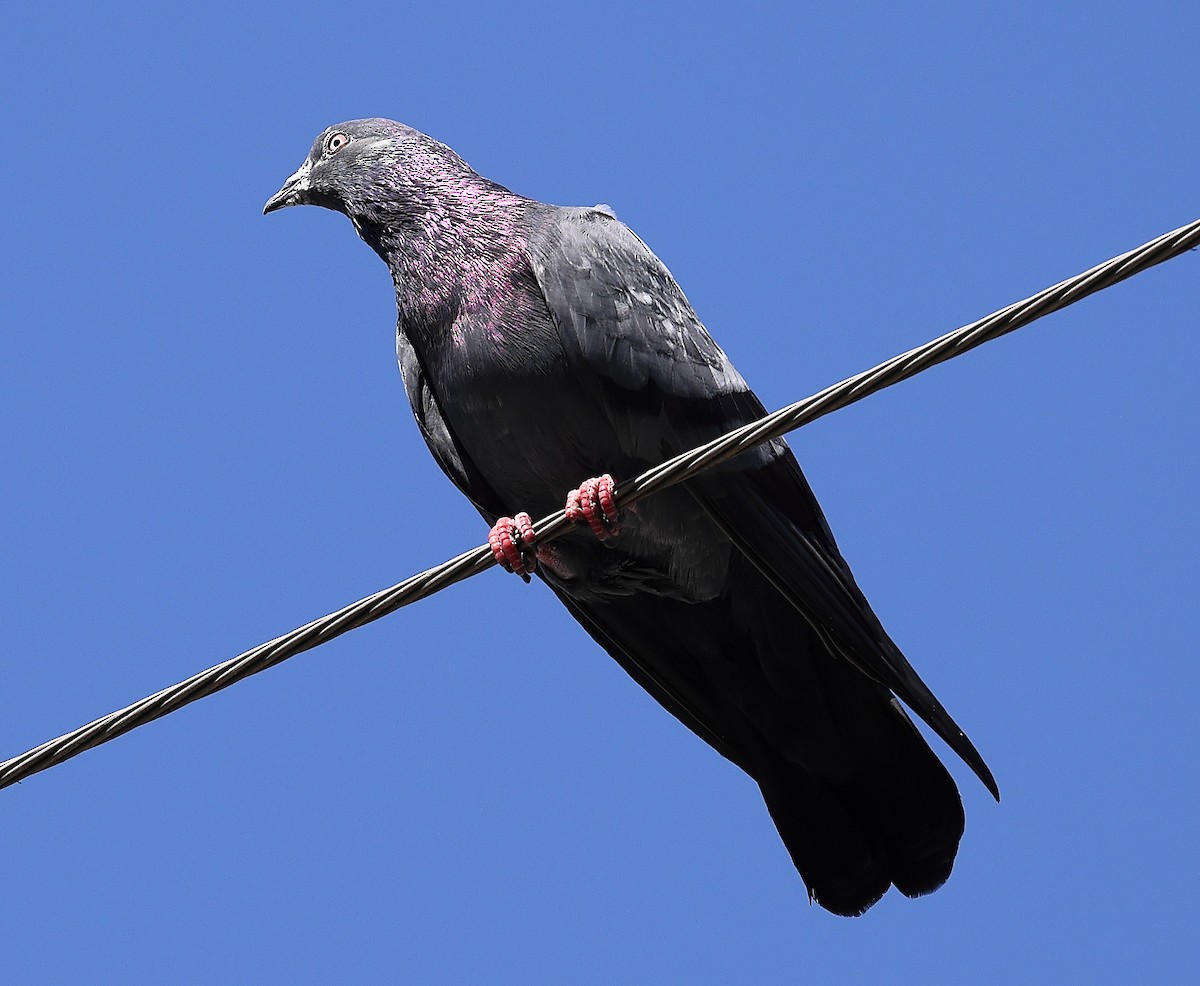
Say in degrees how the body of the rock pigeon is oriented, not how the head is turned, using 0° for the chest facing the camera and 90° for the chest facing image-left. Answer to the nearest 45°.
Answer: approximately 45°
